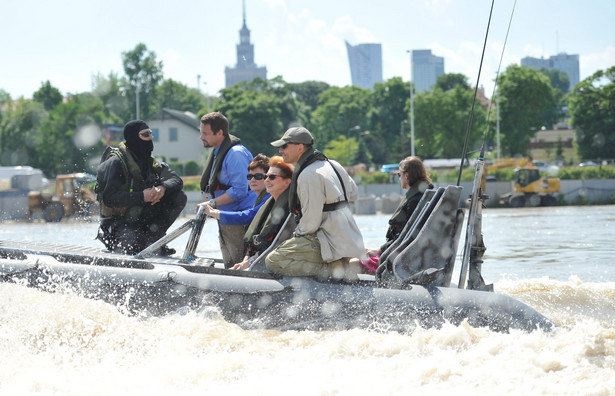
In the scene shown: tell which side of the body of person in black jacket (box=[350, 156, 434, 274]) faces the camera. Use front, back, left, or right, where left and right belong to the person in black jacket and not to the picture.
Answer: left

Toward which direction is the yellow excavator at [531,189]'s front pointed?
to the viewer's left

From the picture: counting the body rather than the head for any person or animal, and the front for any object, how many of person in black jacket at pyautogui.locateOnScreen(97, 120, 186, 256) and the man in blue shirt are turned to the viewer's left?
1

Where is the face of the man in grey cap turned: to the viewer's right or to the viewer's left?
to the viewer's left

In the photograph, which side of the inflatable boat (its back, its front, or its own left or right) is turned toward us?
left

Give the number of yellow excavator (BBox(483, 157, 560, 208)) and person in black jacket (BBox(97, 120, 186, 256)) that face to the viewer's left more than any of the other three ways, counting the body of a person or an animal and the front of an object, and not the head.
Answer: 1

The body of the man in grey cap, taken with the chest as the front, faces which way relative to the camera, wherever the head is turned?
to the viewer's left
